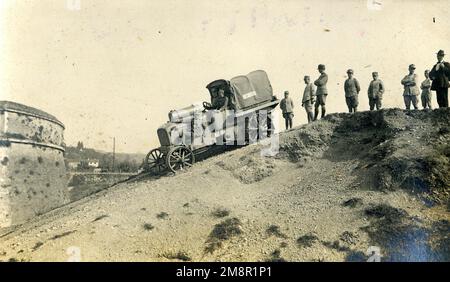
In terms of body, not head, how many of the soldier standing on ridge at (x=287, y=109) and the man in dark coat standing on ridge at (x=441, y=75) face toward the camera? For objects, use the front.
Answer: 2

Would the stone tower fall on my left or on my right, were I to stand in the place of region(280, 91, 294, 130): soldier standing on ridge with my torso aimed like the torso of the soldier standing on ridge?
on my right

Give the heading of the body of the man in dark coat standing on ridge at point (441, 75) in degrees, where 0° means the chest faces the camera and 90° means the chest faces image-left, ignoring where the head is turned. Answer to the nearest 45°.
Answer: approximately 0°

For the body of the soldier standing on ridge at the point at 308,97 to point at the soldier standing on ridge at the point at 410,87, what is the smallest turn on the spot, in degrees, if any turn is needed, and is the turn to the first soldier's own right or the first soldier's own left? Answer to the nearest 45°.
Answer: approximately 135° to the first soldier's own left
